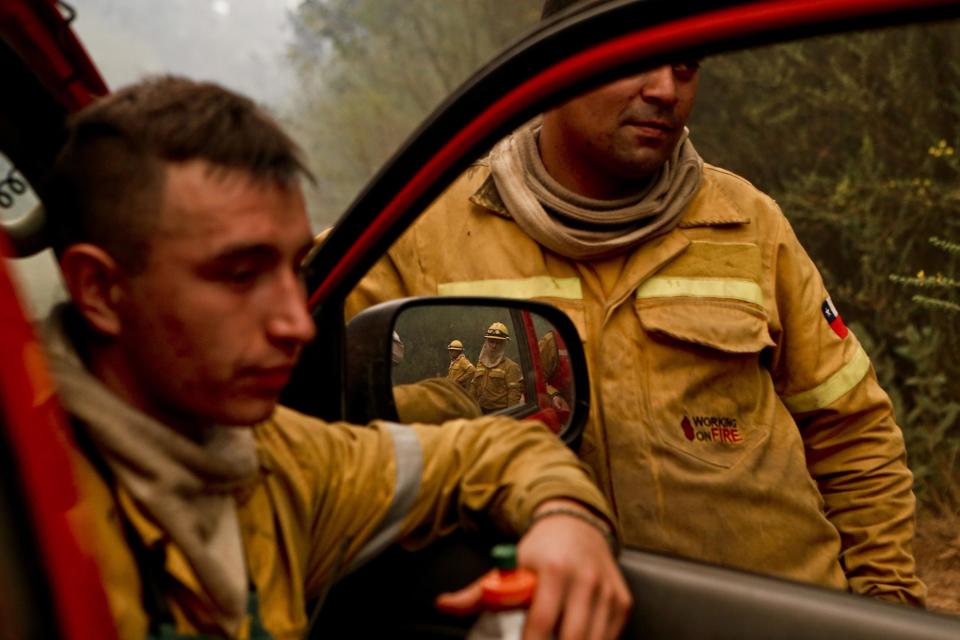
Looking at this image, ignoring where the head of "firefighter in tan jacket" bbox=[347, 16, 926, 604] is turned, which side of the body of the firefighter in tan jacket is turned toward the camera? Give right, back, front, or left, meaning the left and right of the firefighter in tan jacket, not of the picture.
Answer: front

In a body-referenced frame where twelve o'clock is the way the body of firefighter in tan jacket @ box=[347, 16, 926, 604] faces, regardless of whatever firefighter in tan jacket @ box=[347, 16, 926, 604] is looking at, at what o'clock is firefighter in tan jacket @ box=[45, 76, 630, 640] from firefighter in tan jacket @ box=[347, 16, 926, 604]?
firefighter in tan jacket @ box=[45, 76, 630, 640] is roughly at 1 o'clock from firefighter in tan jacket @ box=[347, 16, 926, 604].

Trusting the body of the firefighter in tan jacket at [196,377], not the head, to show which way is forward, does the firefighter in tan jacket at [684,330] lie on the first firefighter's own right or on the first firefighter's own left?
on the first firefighter's own left

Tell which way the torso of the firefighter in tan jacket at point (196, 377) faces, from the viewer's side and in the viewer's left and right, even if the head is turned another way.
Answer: facing the viewer and to the right of the viewer

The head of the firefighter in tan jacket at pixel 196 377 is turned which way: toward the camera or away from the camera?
toward the camera

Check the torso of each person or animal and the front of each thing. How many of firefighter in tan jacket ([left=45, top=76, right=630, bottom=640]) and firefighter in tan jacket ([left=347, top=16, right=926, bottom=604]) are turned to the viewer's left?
0
